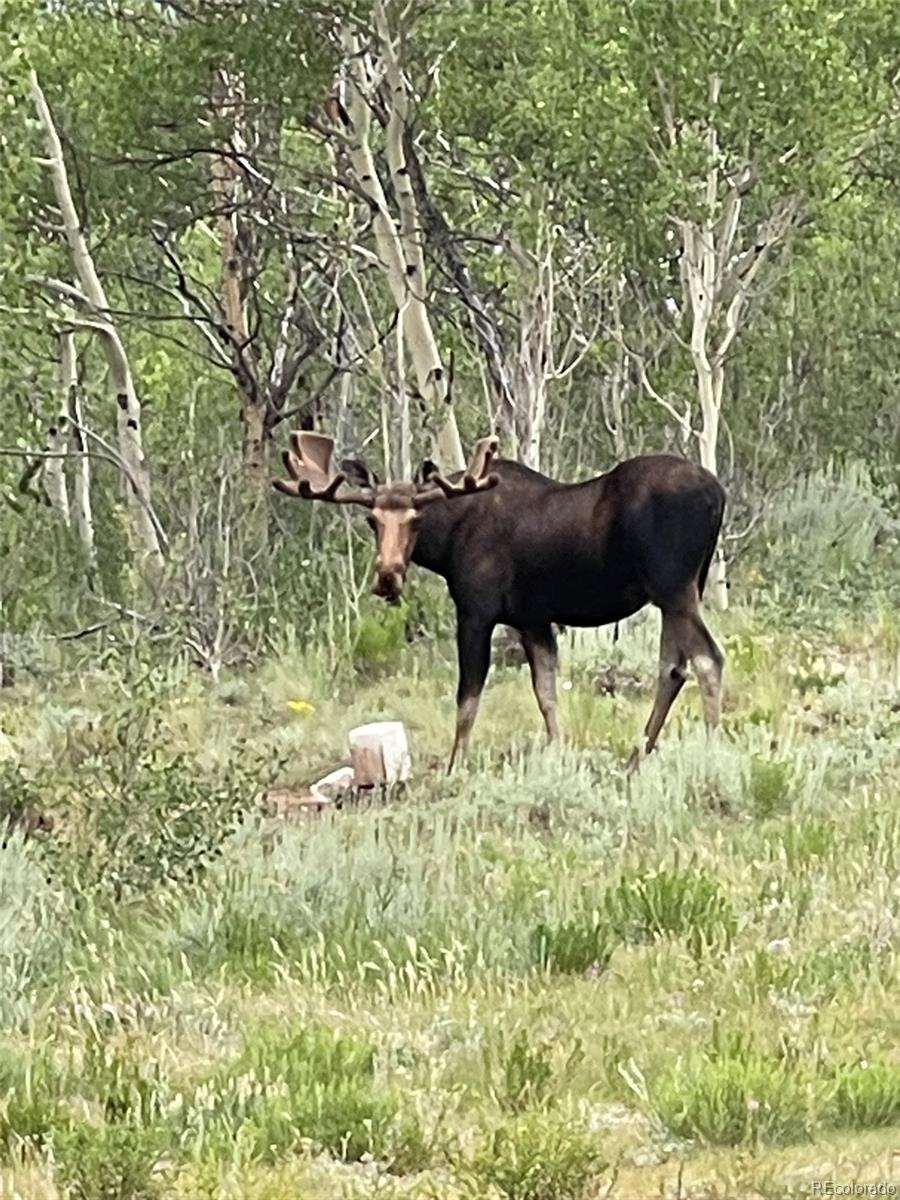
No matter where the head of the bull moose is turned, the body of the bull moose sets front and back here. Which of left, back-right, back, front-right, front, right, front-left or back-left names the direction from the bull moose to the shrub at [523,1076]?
left

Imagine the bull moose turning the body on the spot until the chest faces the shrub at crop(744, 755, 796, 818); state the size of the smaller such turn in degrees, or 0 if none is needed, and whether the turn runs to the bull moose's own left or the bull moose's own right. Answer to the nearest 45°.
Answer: approximately 135° to the bull moose's own left

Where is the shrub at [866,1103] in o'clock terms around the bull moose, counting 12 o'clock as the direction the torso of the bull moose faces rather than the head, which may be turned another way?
The shrub is roughly at 9 o'clock from the bull moose.

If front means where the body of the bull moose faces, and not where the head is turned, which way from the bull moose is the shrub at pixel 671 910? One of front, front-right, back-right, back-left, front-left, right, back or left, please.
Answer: left

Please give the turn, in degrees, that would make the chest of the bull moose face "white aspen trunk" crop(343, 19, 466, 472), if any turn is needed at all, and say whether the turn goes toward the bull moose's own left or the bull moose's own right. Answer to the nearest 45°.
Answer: approximately 90° to the bull moose's own right

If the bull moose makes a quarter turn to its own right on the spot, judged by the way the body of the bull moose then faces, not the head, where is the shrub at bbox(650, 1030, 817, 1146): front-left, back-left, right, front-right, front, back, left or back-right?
back

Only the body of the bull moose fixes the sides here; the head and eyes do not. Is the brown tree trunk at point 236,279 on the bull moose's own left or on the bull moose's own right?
on the bull moose's own right

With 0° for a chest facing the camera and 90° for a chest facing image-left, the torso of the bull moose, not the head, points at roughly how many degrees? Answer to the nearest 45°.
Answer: approximately 90°

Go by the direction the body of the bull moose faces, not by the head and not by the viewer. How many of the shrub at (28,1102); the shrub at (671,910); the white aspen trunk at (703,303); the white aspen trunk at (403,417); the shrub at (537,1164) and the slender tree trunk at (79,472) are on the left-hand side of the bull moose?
3

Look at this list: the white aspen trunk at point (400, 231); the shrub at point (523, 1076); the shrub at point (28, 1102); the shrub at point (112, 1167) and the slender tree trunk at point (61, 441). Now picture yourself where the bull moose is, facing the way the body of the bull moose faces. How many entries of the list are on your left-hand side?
3

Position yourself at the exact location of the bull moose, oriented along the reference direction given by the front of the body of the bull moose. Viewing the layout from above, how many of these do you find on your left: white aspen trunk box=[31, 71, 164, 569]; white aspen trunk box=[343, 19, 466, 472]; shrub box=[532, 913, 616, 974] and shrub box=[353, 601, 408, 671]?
1

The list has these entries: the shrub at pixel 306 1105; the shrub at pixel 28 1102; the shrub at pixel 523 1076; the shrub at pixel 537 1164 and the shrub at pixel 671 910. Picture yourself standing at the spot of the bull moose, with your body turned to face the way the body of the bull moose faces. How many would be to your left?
5

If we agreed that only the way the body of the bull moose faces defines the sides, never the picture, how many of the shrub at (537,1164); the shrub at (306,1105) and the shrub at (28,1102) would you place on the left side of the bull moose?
3

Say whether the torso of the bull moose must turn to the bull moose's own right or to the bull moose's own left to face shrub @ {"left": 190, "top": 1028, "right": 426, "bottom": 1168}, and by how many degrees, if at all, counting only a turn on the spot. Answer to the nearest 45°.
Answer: approximately 90° to the bull moose's own left

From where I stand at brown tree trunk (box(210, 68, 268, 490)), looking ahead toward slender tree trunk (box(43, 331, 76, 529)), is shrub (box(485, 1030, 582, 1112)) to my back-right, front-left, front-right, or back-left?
back-left

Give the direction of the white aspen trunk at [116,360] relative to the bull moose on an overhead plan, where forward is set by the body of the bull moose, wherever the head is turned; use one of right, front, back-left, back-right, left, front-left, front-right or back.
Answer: front-right

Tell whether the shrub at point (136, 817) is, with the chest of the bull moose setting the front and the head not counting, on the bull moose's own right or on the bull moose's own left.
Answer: on the bull moose's own left

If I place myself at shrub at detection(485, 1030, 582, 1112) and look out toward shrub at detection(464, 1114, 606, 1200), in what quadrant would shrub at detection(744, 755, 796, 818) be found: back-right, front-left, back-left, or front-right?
back-left

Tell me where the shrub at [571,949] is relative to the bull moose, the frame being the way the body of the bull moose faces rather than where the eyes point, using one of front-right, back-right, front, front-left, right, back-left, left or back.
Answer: left
